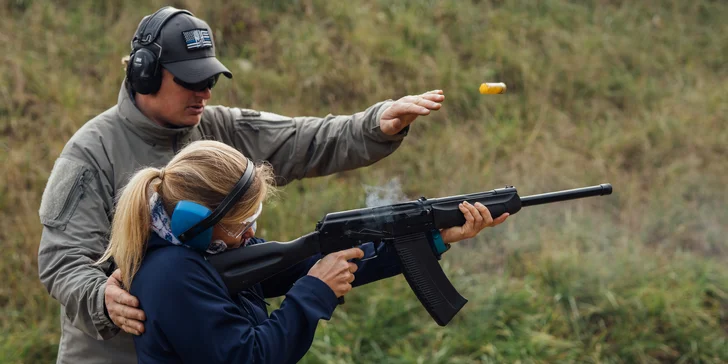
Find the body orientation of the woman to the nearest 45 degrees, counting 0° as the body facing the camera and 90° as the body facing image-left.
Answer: approximately 270°

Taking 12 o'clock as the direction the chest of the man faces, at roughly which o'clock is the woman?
The woman is roughly at 1 o'clock from the man.

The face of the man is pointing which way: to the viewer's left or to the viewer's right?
to the viewer's right

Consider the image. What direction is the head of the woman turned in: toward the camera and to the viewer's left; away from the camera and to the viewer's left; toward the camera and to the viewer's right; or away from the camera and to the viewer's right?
away from the camera and to the viewer's right

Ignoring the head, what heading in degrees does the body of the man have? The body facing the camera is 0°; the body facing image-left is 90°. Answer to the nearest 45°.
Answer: approximately 315°
